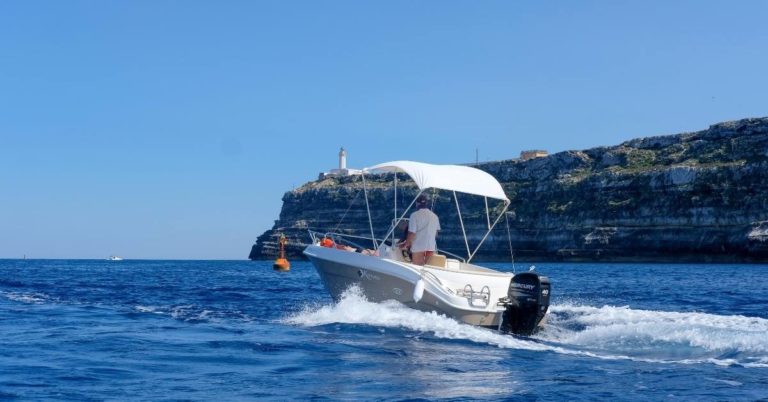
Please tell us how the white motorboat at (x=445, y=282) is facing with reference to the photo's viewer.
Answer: facing away from the viewer and to the left of the viewer

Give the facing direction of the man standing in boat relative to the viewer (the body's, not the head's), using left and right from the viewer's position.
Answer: facing away from the viewer and to the left of the viewer
